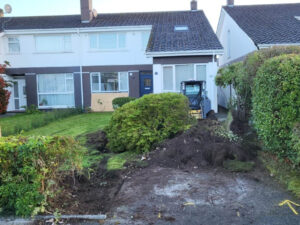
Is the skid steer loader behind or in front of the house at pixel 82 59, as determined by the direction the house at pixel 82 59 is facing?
in front

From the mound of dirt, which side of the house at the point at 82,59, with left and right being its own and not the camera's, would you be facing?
front

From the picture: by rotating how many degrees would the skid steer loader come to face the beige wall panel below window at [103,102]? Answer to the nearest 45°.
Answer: approximately 135° to its right

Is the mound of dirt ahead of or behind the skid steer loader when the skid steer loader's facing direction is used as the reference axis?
ahead

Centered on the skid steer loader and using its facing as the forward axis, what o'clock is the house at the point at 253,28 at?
The house is roughly at 7 o'clock from the skid steer loader.

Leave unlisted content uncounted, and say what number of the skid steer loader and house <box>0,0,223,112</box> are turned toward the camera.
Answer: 2

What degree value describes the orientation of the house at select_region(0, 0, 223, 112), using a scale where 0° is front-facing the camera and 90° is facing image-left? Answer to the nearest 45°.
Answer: approximately 0°
